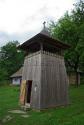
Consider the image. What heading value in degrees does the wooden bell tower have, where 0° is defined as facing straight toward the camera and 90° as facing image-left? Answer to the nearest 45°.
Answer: approximately 45°
